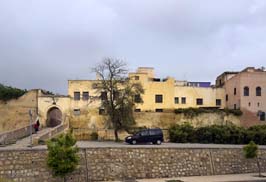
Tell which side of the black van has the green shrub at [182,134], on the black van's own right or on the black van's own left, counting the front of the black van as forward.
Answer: on the black van's own right

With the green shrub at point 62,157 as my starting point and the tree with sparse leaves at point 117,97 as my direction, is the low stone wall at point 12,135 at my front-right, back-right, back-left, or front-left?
front-left

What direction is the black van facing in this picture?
to the viewer's left

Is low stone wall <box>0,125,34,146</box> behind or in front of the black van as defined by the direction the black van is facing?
in front

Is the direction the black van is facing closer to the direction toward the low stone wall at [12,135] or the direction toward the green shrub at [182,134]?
the low stone wall

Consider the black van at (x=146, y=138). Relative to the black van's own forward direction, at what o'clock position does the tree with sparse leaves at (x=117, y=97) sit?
The tree with sparse leaves is roughly at 2 o'clock from the black van.

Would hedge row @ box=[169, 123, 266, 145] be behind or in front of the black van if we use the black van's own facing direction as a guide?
behind

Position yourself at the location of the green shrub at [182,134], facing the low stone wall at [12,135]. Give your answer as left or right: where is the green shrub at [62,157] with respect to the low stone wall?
left
